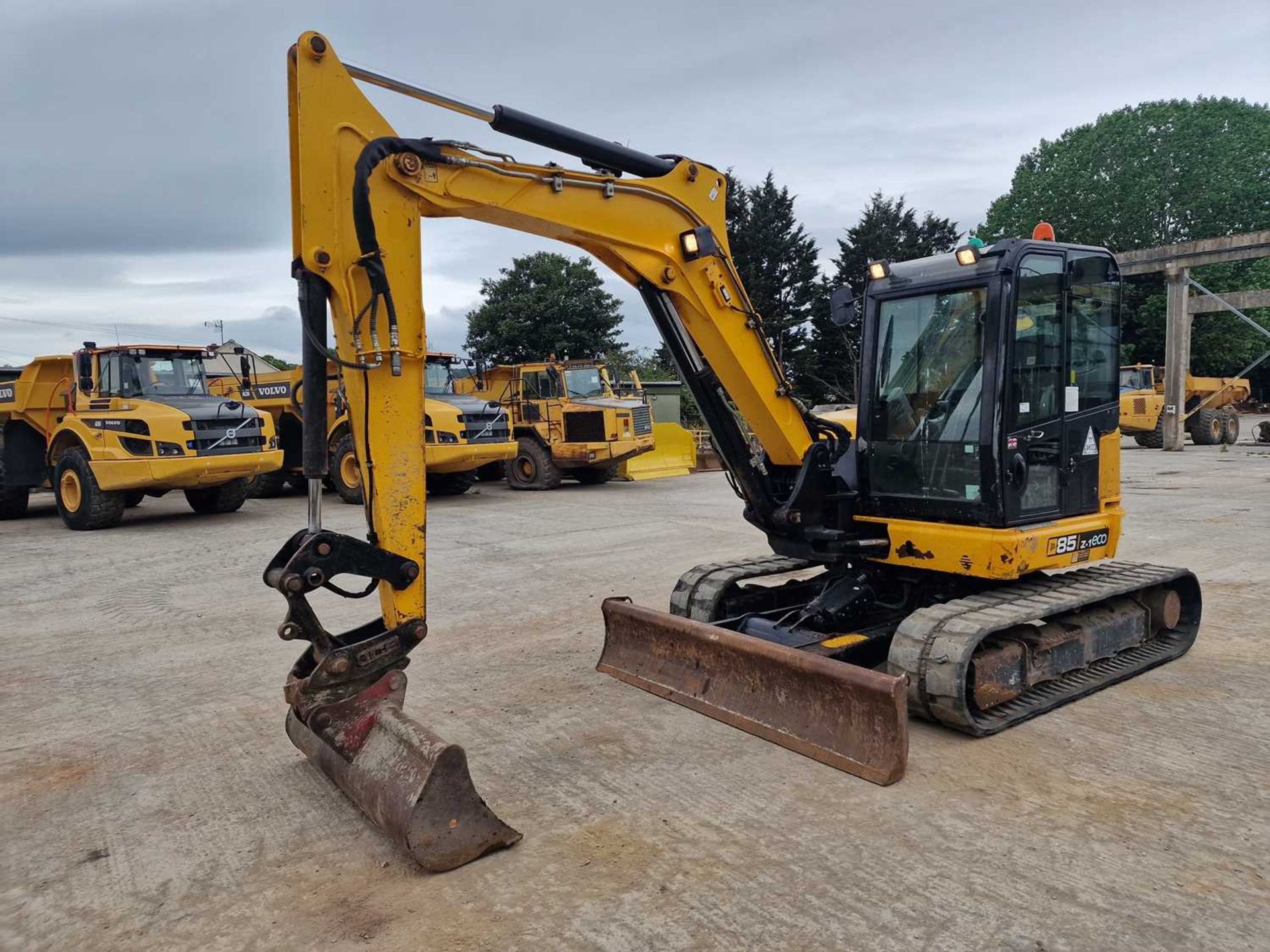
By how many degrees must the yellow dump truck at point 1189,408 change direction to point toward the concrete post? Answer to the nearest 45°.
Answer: approximately 45° to its left

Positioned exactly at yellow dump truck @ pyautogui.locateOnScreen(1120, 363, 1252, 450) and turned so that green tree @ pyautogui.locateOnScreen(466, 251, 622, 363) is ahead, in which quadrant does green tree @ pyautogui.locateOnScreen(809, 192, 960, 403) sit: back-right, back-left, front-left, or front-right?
front-right

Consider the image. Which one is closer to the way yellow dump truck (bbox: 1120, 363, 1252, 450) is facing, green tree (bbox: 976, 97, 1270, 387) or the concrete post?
the concrete post

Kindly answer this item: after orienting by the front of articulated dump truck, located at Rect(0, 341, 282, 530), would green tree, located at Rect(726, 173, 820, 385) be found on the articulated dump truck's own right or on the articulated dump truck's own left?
on the articulated dump truck's own left

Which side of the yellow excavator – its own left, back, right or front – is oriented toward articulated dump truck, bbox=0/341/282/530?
right

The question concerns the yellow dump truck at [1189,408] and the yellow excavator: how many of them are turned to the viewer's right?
0

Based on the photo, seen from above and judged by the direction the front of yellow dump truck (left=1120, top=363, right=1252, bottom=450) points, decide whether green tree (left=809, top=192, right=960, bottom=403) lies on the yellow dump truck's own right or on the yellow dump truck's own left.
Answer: on the yellow dump truck's own right

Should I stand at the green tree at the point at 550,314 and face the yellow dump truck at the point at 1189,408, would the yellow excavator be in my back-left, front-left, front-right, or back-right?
front-right

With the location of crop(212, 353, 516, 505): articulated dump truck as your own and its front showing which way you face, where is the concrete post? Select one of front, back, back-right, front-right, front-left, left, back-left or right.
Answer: front-left

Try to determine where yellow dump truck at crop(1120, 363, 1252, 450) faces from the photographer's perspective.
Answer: facing the viewer and to the left of the viewer

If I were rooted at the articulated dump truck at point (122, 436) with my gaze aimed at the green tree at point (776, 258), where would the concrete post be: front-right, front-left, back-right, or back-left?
front-right

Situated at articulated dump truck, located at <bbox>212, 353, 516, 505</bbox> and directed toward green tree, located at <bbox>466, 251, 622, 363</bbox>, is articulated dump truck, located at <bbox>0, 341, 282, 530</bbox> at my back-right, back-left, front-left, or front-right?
back-left

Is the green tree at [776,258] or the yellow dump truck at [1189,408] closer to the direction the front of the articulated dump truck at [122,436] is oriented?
the yellow dump truck

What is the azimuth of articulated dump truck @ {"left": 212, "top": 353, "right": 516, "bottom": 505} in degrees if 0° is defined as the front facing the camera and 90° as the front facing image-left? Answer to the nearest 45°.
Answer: approximately 315°

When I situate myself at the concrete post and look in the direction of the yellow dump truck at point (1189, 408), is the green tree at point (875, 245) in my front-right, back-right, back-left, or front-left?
front-left

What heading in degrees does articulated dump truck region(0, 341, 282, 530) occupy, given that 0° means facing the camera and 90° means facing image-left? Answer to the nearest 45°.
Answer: approximately 315°

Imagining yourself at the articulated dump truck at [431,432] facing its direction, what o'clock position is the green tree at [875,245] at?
The green tree is roughly at 9 o'clock from the articulated dump truck.
